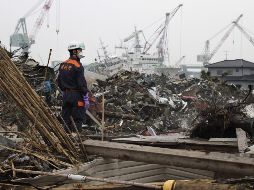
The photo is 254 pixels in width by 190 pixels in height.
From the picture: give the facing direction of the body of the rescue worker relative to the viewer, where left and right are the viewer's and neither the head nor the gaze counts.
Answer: facing away from the viewer and to the right of the viewer

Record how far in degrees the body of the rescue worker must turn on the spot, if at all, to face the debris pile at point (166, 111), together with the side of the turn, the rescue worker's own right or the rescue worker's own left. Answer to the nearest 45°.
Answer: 0° — they already face it

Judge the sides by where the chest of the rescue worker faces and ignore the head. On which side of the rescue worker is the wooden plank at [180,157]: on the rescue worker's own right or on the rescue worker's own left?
on the rescue worker's own right
